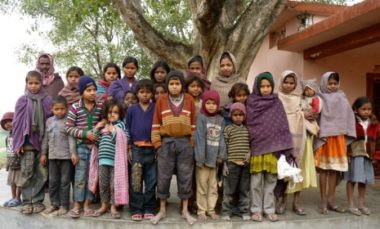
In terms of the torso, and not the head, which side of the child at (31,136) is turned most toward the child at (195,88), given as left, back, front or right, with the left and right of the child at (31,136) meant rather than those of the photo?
left

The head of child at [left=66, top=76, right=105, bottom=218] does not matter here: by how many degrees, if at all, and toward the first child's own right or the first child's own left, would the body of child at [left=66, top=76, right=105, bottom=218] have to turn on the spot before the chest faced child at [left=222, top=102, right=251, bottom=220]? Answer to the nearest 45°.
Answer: approximately 45° to the first child's own left

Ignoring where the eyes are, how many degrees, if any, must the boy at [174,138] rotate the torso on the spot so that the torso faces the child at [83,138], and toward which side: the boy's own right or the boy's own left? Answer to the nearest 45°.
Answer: approximately 90° to the boy's own right

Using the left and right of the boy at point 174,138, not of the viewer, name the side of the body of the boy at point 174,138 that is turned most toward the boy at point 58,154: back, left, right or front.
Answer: right
